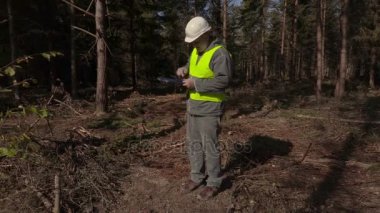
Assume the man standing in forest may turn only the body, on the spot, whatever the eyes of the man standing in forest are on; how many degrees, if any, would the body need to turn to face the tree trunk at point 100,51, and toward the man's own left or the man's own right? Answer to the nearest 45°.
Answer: approximately 90° to the man's own right

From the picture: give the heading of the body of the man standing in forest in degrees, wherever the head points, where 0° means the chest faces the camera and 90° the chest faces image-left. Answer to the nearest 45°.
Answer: approximately 45°

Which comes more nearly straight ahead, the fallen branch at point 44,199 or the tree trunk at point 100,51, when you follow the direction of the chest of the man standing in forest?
the fallen branch

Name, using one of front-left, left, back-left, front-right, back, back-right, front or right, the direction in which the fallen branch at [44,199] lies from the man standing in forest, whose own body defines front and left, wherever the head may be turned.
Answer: front-right
